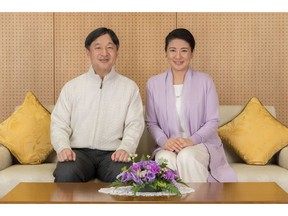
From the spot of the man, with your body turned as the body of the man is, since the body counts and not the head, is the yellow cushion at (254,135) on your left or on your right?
on your left

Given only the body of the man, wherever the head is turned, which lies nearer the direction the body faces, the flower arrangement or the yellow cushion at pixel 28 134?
the flower arrangement

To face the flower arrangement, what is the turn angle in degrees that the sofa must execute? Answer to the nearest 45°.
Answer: approximately 45° to its right

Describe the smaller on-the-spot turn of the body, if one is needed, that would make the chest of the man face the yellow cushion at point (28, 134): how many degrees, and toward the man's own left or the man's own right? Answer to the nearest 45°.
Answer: approximately 135° to the man's own right

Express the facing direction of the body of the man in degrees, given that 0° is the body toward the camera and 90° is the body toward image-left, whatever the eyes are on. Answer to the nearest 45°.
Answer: approximately 0°

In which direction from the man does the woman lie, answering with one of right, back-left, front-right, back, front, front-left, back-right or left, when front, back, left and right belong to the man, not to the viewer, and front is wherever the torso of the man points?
left

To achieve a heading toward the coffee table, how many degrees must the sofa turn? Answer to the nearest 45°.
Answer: approximately 45° to its right
